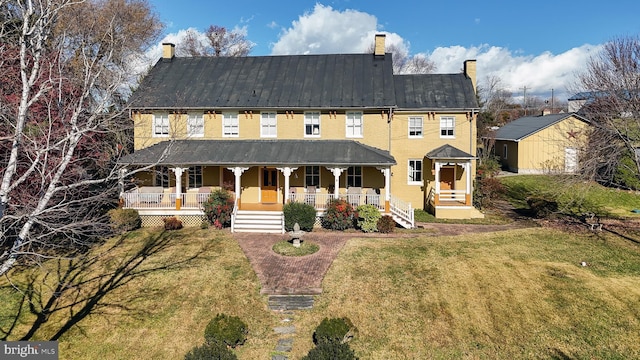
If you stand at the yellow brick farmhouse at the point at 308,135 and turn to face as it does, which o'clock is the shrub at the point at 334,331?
The shrub is roughly at 12 o'clock from the yellow brick farmhouse.

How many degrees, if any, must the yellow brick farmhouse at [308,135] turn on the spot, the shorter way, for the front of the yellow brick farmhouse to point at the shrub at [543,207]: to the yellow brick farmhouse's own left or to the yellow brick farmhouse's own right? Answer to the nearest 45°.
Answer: approximately 90° to the yellow brick farmhouse's own left

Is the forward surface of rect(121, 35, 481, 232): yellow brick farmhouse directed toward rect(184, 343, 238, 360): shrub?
yes

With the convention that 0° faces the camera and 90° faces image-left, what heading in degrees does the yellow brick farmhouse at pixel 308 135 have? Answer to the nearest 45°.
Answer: approximately 0°

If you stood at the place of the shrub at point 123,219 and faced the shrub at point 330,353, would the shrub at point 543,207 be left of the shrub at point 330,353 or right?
left

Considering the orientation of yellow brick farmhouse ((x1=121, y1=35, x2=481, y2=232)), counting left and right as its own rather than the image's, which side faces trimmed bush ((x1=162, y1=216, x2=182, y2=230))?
right

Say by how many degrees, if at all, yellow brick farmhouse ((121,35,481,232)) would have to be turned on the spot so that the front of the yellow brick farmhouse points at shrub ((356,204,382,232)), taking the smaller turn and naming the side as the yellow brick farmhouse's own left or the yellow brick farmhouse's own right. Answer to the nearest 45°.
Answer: approximately 45° to the yellow brick farmhouse's own left

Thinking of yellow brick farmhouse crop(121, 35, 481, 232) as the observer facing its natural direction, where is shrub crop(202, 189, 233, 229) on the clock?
The shrub is roughly at 2 o'clock from the yellow brick farmhouse.

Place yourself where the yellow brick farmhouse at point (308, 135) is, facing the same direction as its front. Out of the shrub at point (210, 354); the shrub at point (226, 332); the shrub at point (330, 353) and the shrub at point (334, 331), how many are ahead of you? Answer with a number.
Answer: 4

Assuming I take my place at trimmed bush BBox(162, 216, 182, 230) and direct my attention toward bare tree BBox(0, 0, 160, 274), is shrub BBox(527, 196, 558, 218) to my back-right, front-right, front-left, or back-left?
back-left

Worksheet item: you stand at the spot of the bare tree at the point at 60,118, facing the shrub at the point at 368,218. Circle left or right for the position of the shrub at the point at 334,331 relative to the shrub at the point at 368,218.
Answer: right

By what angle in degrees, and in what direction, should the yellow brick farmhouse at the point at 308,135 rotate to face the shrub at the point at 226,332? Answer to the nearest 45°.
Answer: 0° — it already faces it

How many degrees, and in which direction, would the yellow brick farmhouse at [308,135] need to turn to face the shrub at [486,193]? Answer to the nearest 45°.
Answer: approximately 90° to its left
